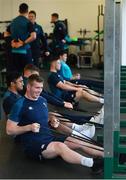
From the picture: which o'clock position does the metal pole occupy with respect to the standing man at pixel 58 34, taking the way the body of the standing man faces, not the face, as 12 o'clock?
The metal pole is roughly at 9 o'clock from the standing man.

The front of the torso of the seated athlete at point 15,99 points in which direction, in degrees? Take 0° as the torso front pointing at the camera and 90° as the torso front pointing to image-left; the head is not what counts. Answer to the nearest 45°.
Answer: approximately 270°

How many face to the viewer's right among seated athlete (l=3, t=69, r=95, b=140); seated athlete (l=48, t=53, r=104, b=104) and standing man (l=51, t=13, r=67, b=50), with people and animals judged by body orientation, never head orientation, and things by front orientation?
2

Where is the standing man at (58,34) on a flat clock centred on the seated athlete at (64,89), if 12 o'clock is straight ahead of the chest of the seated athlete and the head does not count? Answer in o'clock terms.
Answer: The standing man is roughly at 9 o'clock from the seated athlete.

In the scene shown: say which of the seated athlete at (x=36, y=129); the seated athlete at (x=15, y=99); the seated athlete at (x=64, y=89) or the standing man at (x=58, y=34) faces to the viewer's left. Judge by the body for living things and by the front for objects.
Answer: the standing man

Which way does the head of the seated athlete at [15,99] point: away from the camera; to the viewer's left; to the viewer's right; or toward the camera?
to the viewer's right

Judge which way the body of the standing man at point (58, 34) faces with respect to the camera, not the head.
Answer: to the viewer's left

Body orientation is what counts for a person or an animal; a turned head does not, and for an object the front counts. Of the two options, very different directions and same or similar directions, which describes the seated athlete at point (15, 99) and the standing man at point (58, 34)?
very different directions

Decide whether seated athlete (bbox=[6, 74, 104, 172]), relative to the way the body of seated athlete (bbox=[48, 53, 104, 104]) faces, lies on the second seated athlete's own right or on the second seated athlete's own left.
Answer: on the second seated athlete's own right

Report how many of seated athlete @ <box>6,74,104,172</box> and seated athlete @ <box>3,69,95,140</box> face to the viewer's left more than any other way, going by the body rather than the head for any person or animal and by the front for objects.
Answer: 0

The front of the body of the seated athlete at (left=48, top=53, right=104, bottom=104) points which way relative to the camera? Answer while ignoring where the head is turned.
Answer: to the viewer's right

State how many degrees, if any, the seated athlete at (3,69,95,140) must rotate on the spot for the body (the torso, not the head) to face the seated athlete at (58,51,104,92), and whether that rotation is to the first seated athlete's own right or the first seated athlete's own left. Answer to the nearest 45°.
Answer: approximately 90° to the first seated athlete's own left
